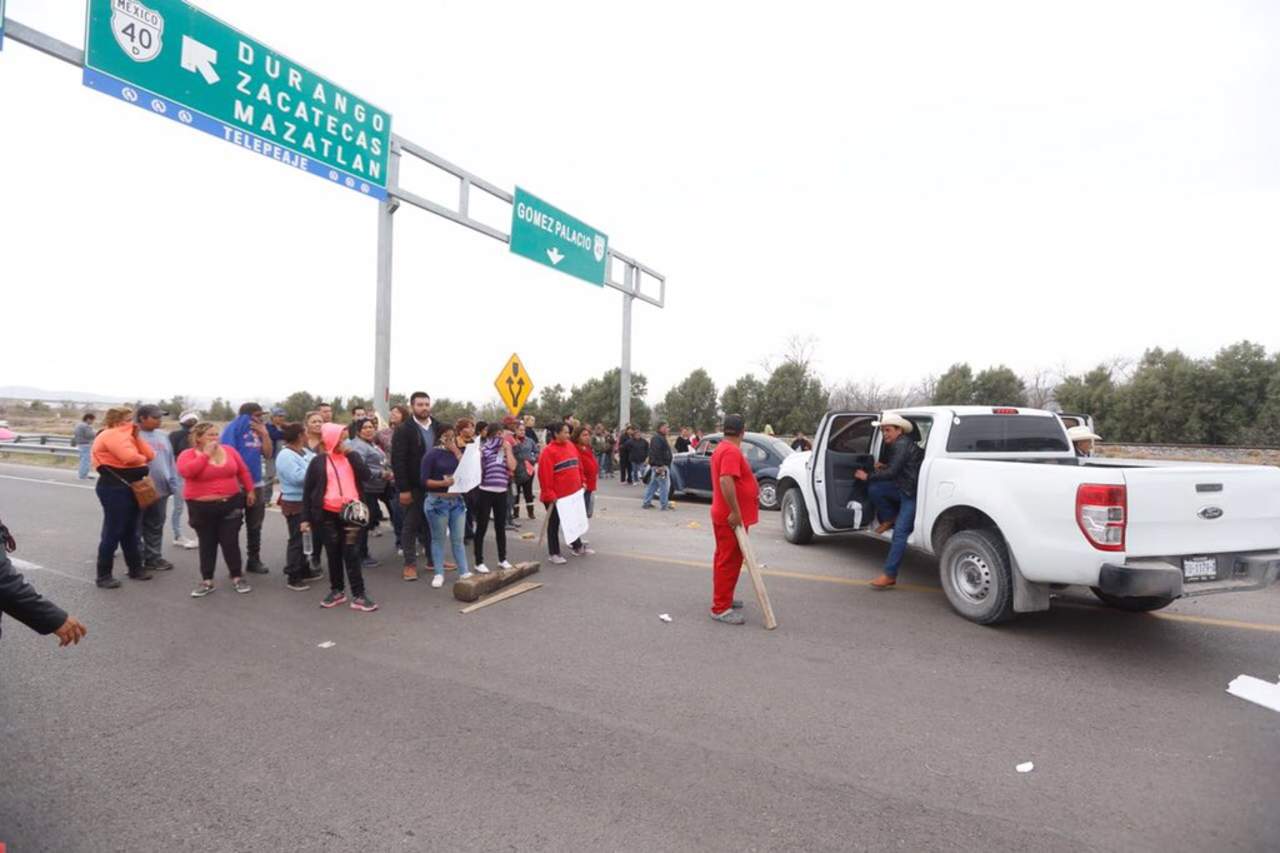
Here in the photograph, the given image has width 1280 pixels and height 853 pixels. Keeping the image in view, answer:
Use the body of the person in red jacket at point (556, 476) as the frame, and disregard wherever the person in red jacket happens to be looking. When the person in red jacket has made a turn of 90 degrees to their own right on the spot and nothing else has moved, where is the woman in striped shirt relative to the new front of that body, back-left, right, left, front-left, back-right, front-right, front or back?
front

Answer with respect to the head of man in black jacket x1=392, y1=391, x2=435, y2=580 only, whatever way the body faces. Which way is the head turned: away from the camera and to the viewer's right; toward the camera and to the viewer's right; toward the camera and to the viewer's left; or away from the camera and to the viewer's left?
toward the camera and to the viewer's right

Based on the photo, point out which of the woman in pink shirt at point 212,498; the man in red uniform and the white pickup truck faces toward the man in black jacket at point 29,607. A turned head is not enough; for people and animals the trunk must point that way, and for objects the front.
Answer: the woman in pink shirt

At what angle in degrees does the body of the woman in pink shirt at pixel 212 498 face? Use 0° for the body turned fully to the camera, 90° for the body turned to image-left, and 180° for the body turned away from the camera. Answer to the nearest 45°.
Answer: approximately 0°

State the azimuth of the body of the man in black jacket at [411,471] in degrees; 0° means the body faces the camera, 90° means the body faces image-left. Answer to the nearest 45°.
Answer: approximately 315°

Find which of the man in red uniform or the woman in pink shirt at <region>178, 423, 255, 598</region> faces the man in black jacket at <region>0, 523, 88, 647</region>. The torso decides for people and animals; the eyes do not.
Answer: the woman in pink shirt

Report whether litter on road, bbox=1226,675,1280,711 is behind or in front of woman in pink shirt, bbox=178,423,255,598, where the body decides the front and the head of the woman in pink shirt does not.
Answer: in front

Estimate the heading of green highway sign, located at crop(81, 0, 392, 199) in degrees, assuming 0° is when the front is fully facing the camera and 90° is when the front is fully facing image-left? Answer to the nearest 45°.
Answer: approximately 315°
